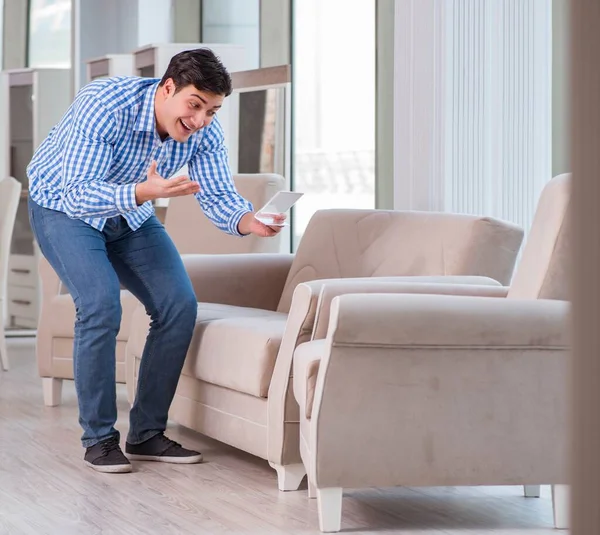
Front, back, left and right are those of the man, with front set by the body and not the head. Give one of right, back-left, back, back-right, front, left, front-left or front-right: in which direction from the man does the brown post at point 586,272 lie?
front-right

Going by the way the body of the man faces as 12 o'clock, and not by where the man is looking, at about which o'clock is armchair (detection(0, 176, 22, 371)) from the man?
The armchair is roughly at 7 o'clock from the man.

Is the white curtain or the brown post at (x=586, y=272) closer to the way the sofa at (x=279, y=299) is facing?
the brown post

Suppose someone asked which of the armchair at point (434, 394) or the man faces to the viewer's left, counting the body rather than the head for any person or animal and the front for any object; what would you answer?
the armchair

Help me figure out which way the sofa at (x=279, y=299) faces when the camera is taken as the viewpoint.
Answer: facing the viewer and to the left of the viewer

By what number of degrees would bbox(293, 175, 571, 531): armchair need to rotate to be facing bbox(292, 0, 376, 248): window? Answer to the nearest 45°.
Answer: approximately 90° to its right

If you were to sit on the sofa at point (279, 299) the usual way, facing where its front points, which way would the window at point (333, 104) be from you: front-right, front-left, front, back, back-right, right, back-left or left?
back-right

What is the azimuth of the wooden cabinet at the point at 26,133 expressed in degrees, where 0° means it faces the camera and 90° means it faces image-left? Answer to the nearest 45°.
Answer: approximately 45°

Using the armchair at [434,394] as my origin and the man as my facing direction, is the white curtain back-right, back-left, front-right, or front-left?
front-right

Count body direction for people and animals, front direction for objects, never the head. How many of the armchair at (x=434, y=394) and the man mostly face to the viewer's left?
1

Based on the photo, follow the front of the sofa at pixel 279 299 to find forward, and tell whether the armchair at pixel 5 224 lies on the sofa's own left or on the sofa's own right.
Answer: on the sofa's own right

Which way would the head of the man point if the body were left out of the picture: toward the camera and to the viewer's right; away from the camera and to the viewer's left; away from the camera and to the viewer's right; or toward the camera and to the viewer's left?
toward the camera and to the viewer's right

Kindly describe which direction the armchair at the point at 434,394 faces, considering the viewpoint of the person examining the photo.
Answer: facing to the left of the viewer
